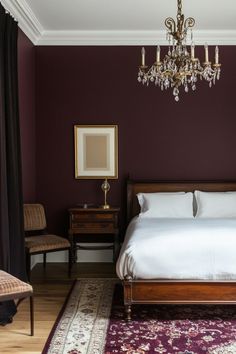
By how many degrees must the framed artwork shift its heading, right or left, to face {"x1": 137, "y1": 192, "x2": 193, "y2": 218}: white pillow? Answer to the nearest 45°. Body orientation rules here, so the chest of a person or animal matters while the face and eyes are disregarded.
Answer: approximately 45° to its left

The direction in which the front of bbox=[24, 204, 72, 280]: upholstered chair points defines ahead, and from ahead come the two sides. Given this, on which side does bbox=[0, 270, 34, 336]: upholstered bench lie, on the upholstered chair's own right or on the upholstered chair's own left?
on the upholstered chair's own right

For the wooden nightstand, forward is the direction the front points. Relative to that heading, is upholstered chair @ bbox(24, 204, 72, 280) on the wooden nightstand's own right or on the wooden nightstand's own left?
on the wooden nightstand's own right

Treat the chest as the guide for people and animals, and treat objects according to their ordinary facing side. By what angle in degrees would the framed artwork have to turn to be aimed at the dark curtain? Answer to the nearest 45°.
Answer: approximately 45° to its right

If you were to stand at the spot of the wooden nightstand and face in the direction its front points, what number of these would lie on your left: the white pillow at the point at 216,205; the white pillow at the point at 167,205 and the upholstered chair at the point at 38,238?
2

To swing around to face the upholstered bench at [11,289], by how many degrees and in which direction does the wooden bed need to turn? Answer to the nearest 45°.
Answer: approximately 45° to its right

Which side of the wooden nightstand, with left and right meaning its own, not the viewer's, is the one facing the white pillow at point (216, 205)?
left
